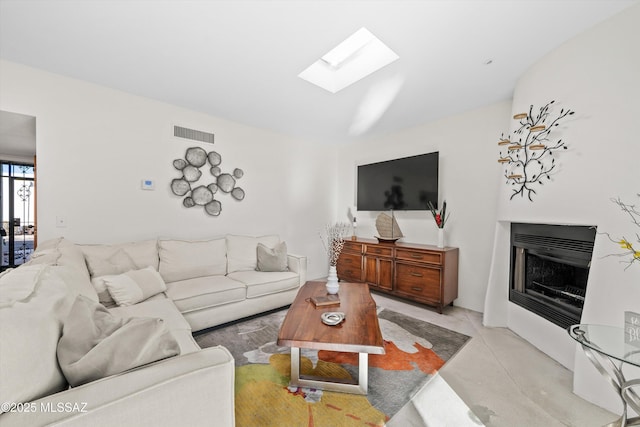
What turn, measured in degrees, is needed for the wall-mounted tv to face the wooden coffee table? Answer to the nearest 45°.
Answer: approximately 45° to its left

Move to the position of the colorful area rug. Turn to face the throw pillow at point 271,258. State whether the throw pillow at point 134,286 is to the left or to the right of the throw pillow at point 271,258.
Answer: left

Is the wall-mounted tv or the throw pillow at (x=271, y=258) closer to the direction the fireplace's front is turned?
the throw pillow

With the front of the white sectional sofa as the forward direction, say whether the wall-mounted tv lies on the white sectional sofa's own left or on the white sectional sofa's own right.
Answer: on the white sectional sofa's own left

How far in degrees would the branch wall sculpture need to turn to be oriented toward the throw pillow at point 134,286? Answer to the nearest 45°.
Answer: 0° — it already faces it
